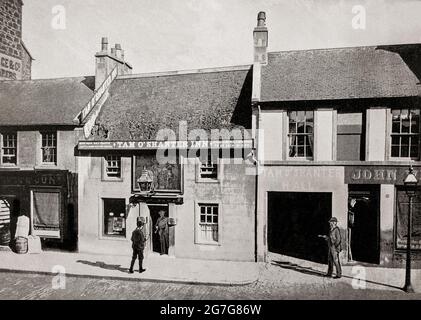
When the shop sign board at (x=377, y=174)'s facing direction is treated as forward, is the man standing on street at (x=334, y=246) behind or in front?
in front

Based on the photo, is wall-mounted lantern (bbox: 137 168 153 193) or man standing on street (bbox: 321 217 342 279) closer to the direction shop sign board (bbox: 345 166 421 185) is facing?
the man standing on street

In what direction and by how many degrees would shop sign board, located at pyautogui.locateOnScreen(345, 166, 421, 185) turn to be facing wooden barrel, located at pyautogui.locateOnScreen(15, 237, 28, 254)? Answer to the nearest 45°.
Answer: approximately 90° to its right

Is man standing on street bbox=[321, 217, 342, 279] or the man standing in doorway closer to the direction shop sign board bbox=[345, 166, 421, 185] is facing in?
the man standing on street

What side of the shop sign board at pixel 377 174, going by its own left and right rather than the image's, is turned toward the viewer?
front
